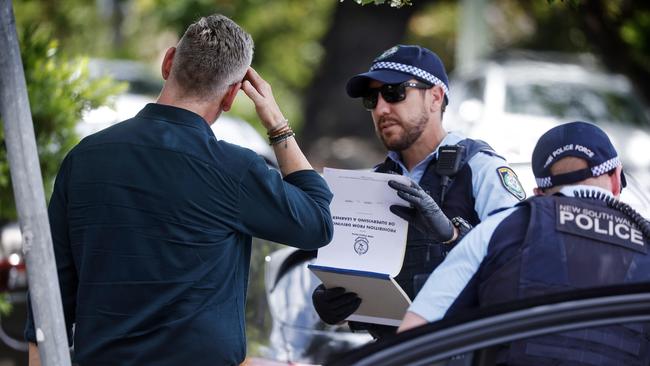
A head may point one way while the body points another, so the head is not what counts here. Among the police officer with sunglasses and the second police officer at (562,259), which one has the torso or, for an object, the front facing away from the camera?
the second police officer

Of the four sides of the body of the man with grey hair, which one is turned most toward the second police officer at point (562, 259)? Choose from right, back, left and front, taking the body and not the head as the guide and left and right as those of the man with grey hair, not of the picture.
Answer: right

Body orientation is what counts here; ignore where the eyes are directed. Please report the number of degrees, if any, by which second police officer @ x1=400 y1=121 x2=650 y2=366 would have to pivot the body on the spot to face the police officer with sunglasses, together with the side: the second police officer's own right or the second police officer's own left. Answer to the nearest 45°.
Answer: approximately 45° to the second police officer's own left

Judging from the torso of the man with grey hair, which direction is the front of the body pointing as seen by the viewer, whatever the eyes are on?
away from the camera

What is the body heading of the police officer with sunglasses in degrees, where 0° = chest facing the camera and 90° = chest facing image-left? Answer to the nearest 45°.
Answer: approximately 45°

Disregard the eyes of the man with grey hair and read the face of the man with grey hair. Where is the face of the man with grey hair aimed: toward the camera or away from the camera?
away from the camera

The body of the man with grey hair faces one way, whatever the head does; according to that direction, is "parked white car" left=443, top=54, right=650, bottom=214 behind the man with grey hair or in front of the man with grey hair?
in front

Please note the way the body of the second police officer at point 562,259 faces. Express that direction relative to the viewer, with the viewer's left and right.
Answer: facing away from the viewer

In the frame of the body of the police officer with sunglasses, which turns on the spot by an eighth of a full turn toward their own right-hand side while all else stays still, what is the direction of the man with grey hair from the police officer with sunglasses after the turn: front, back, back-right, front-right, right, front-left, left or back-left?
front-left

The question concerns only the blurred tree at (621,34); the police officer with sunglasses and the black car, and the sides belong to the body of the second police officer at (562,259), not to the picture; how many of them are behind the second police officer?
1
